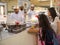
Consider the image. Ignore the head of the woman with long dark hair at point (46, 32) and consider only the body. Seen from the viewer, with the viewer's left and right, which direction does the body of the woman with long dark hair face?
facing away from the viewer and to the left of the viewer
